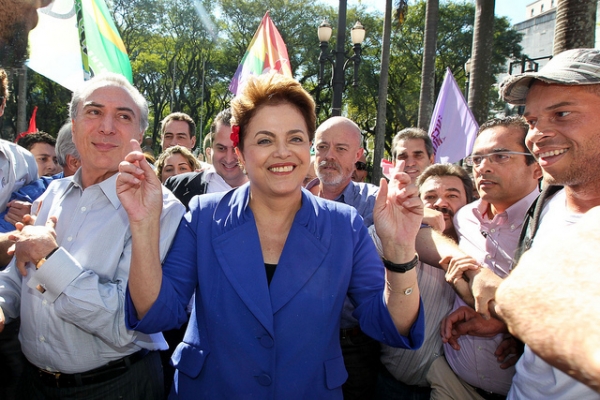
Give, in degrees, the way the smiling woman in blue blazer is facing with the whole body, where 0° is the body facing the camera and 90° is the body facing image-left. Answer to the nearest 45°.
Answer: approximately 0°

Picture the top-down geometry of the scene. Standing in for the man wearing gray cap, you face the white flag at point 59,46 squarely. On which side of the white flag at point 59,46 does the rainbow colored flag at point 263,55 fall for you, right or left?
right

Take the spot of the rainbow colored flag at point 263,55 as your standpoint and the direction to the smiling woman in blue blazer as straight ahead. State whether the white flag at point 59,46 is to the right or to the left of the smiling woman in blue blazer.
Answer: right

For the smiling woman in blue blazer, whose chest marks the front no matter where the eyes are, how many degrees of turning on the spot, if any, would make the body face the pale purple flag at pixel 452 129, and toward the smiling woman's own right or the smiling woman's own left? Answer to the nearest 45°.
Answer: approximately 135° to the smiling woman's own left

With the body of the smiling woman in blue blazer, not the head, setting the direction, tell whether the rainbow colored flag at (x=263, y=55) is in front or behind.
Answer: behind

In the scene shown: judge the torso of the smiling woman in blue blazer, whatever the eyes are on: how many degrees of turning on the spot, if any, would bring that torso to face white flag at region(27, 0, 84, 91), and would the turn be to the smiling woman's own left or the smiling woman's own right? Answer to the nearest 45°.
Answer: approximately 135° to the smiling woman's own right
